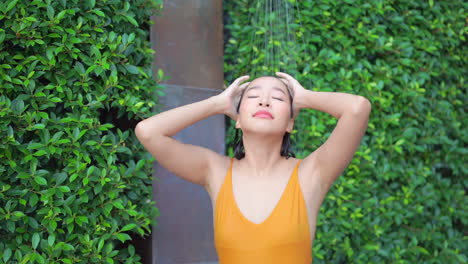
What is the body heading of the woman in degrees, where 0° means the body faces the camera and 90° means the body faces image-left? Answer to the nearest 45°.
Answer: approximately 0°

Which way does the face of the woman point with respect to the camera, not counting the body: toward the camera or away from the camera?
toward the camera
